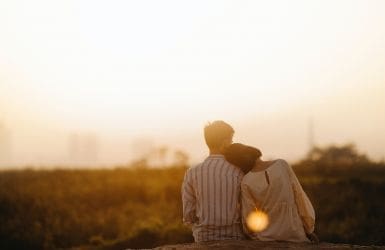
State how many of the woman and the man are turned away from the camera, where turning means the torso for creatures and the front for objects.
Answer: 2

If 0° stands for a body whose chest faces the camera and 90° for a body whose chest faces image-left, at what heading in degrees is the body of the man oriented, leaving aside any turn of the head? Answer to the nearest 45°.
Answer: approximately 180°

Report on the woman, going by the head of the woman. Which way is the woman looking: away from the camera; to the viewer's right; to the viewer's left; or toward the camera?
away from the camera

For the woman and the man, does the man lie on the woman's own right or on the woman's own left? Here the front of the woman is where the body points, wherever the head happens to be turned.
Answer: on the woman's own left

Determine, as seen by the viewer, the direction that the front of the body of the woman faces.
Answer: away from the camera

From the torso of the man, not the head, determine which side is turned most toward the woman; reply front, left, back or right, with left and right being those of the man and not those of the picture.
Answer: right
